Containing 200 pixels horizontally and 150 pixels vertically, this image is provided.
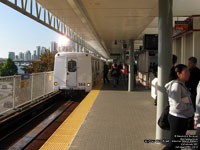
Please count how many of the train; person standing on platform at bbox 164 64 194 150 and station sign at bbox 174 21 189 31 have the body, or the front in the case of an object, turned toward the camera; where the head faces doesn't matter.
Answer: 2

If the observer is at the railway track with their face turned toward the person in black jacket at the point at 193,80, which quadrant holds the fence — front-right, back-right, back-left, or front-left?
back-left

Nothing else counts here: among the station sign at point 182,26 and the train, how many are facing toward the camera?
2

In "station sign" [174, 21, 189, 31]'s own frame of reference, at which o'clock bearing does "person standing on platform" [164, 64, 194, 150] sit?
The person standing on platform is roughly at 12 o'clock from the station sign.

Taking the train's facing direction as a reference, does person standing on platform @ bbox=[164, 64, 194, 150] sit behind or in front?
in front

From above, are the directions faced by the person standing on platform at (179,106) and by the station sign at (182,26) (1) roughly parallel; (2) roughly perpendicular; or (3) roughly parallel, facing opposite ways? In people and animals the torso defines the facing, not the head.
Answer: roughly perpendicular
